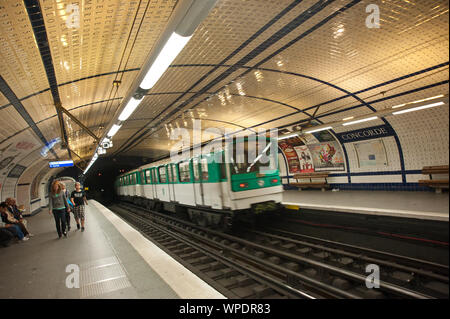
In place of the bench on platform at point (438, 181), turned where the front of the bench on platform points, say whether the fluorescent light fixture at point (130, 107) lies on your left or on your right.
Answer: on your right

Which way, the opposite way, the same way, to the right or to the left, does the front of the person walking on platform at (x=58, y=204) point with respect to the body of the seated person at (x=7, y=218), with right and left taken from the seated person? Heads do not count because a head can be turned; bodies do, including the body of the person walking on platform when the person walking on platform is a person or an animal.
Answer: to the right

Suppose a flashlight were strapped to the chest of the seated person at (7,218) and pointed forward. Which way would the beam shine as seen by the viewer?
to the viewer's right

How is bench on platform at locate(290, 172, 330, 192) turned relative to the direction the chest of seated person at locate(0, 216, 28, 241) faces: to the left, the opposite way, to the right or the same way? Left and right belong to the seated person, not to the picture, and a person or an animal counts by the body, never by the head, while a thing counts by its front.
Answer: the opposite way

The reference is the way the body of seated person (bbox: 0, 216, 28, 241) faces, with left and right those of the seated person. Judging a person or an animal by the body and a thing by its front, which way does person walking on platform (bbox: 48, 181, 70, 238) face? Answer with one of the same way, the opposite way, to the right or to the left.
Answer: to the right

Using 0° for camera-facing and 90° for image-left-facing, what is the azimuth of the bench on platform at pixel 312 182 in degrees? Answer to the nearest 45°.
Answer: approximately 45°

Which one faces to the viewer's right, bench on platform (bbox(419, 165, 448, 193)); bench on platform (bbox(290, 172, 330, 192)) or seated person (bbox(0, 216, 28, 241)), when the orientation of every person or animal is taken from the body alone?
the seated person
